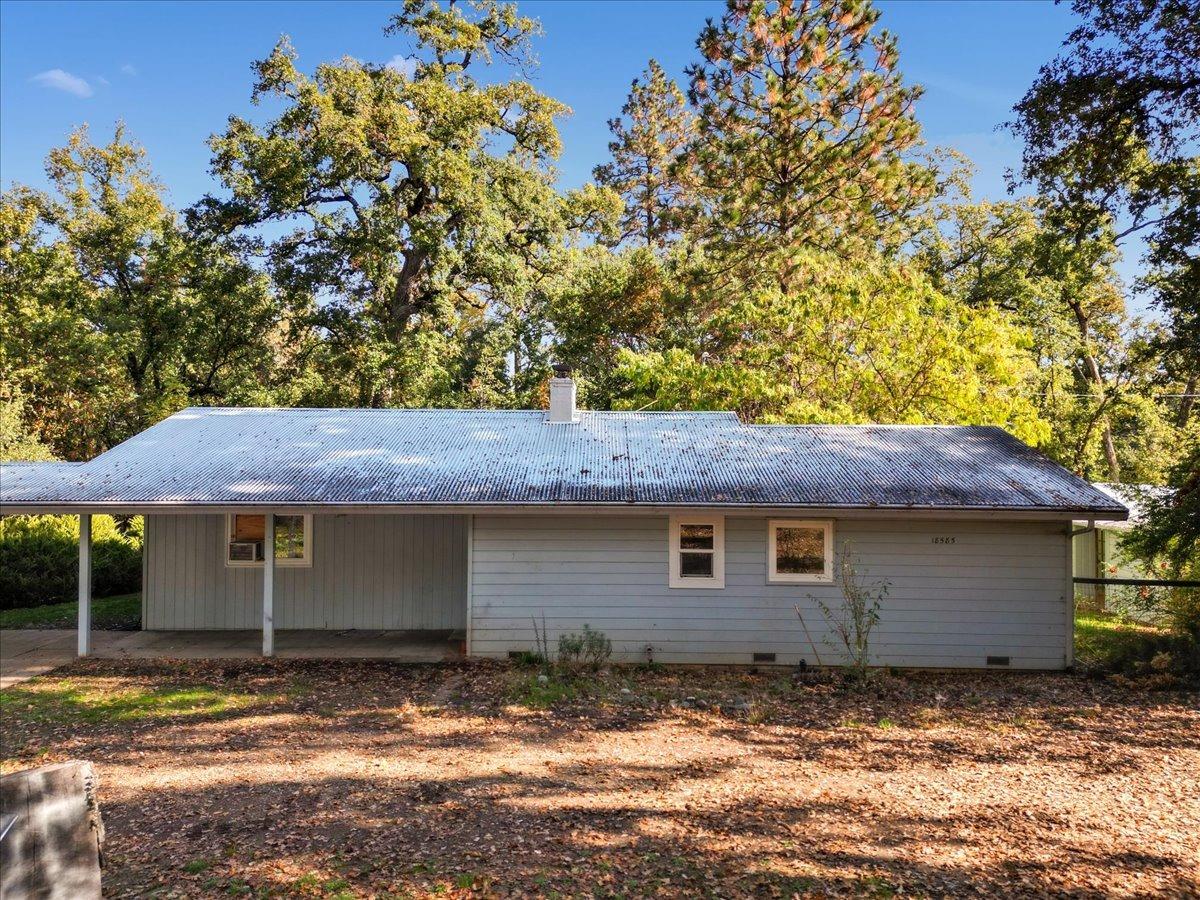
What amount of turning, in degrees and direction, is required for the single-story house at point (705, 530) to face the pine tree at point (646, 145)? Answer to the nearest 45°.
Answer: approximately 180°

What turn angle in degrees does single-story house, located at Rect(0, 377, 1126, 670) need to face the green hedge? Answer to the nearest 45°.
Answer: approximately 135° to its right

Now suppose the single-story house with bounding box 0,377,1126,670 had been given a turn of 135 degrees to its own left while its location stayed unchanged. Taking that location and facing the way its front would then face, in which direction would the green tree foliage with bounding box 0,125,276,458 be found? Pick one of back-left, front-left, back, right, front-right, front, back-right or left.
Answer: left

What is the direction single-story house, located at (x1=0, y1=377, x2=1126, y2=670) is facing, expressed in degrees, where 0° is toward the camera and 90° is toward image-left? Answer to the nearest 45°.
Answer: approximately 0°

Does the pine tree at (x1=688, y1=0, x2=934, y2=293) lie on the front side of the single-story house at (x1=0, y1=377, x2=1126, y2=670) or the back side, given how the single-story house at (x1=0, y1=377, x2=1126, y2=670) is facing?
on the back side

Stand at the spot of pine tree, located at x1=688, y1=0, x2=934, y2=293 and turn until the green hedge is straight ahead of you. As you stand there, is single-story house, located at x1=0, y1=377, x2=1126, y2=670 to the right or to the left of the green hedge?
left
